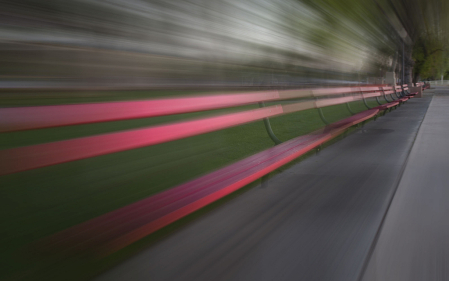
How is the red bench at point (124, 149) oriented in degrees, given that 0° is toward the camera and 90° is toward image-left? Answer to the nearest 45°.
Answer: approximately 315°
